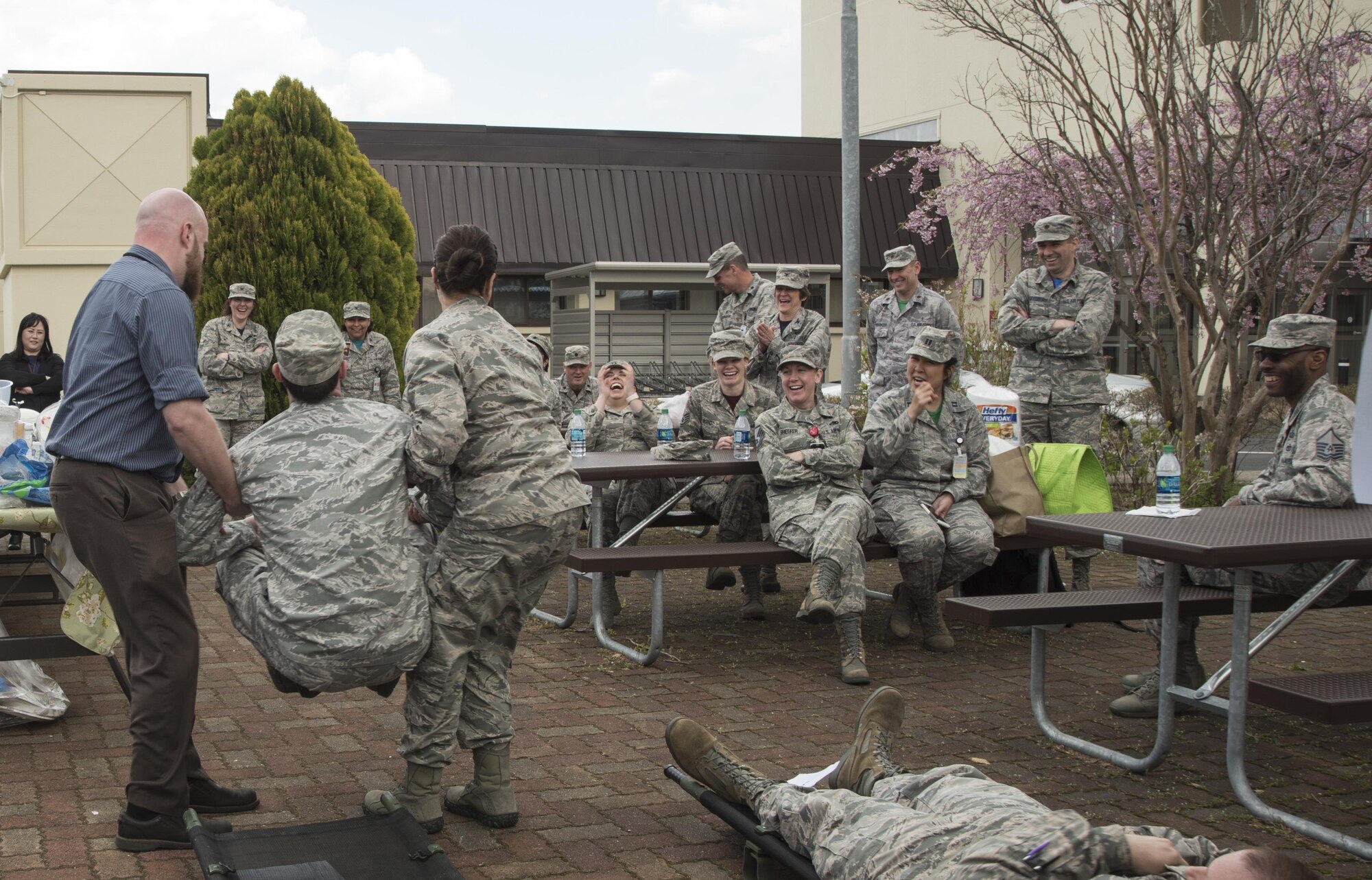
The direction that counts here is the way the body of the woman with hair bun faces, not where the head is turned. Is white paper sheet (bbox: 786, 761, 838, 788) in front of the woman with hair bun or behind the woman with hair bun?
behind

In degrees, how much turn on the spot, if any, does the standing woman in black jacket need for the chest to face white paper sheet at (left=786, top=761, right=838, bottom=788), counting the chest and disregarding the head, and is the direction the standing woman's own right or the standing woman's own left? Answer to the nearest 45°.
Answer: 0° — they already face it

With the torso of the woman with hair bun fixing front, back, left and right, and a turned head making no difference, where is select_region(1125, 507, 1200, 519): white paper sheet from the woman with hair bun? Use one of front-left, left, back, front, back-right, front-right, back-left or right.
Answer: back-right

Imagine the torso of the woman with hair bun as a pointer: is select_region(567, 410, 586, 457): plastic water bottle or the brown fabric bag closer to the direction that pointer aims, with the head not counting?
the plastic water bottle

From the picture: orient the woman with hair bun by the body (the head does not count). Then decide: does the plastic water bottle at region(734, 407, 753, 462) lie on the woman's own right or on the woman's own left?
on the woman's own right

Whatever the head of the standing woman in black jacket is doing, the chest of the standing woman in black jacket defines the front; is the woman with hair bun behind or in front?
in front

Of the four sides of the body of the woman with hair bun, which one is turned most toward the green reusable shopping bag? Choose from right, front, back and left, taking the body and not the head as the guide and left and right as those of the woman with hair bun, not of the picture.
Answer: right

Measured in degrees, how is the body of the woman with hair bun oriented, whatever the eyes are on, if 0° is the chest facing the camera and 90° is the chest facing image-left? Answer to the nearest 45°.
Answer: approximately 135°

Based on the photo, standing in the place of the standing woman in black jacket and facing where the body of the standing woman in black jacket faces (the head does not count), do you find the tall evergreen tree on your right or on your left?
on your left

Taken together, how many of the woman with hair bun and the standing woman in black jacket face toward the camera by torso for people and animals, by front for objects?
1

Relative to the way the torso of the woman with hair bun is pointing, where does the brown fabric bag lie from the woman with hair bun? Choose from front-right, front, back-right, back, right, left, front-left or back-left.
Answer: right
